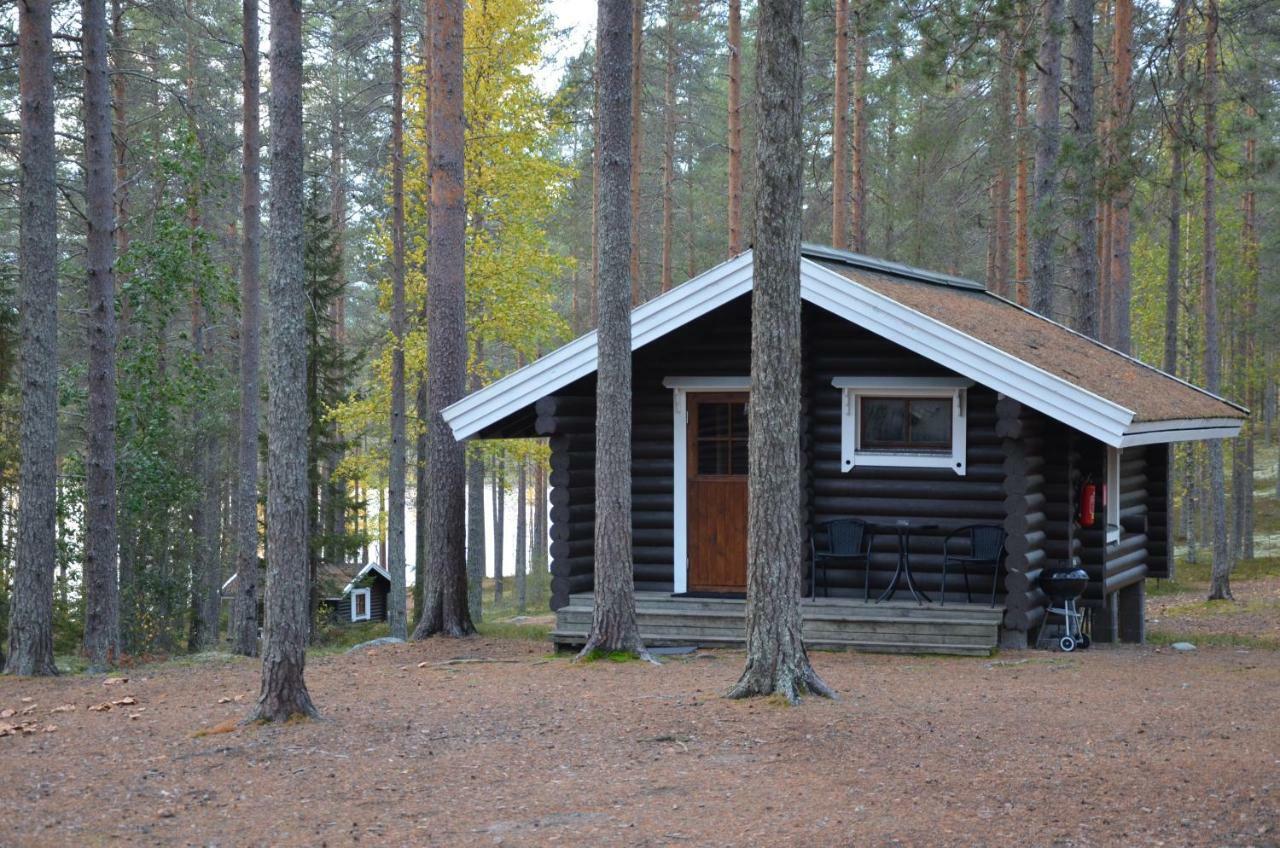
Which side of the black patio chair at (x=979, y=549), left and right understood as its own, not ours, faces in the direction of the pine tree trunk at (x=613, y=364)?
front

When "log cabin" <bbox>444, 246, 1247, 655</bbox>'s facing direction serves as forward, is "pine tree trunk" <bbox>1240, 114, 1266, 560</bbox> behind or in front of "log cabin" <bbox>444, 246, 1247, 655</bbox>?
behind

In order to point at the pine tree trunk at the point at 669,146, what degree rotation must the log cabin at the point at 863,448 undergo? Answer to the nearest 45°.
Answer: approximately 180°

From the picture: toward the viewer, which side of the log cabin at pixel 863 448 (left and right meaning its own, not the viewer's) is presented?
front

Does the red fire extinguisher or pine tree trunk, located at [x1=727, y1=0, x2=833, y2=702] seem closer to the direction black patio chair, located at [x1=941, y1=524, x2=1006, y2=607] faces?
the pine tree trunk

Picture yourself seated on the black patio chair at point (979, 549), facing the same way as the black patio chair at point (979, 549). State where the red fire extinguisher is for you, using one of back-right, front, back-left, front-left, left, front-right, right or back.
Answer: back

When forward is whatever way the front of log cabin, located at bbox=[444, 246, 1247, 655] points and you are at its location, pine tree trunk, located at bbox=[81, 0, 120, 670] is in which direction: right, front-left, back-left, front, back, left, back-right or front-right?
right

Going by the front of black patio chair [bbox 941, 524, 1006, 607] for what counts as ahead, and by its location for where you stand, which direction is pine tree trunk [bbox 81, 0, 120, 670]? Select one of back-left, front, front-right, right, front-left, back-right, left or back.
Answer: front-right

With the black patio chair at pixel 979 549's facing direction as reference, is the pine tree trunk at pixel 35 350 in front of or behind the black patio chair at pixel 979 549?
in front

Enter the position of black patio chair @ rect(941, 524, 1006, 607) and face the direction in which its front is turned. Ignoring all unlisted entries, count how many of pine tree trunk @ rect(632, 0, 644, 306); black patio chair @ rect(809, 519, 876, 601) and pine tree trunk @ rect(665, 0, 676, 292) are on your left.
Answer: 0

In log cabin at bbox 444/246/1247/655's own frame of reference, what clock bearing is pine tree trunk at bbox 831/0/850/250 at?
The pine tree trunk is roughly at 6 o'clock from the log cabin.

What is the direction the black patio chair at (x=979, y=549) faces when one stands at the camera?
facing the viewer and to the left of the viewer

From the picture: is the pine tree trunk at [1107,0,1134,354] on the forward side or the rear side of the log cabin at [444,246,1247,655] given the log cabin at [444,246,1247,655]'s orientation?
on the rear side
